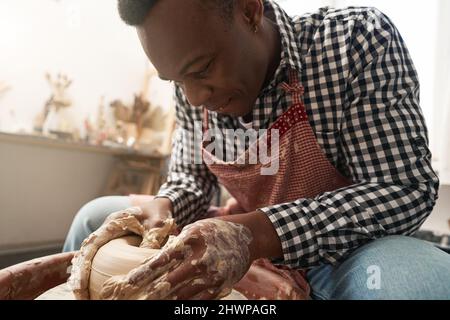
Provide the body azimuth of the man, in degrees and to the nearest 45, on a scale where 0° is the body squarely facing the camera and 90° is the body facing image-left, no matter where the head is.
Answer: approximately 45°

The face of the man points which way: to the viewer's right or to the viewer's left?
to the viewer's left

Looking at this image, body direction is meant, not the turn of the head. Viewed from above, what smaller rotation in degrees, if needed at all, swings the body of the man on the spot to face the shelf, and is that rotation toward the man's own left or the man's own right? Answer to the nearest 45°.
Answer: approximately 90° to the man's own right
